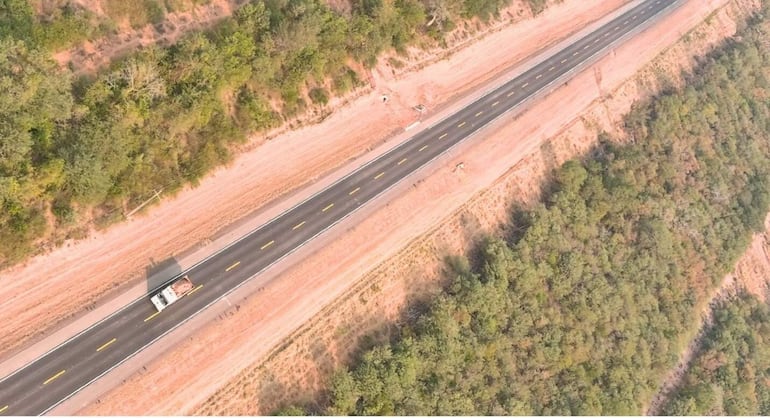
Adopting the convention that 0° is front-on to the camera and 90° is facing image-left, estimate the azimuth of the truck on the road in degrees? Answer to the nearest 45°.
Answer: approximately 45°
